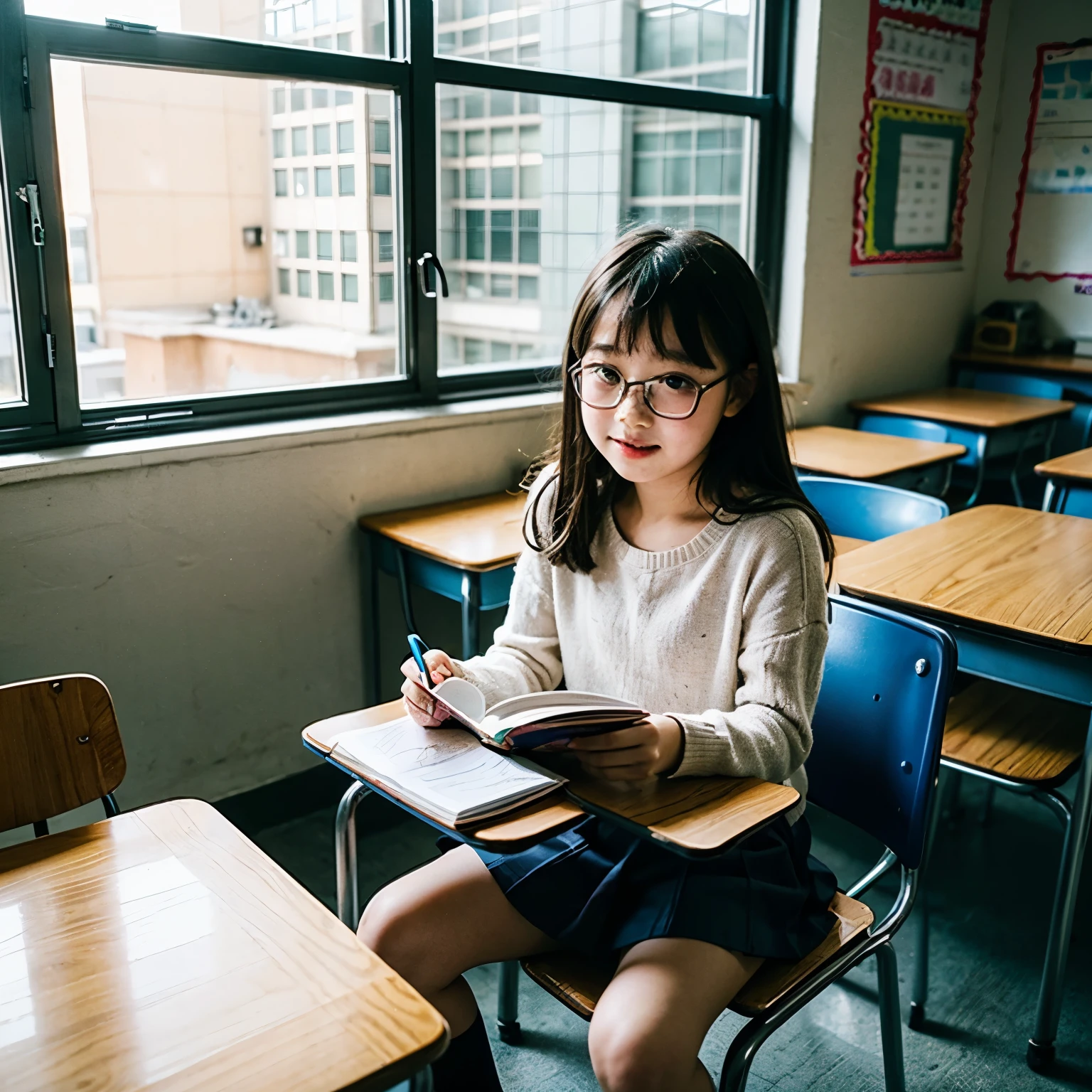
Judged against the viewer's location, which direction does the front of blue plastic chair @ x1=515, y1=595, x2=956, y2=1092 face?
facing the viewer and to the left of the viewer

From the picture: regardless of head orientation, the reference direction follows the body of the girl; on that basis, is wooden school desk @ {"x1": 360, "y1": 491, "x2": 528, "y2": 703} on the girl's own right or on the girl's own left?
on the girl's own right

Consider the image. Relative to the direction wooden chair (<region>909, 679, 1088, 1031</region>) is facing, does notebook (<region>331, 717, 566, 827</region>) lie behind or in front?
in front

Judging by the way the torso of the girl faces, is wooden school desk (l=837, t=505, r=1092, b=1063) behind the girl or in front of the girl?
behind

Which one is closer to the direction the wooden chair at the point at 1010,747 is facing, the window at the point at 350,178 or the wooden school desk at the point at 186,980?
the wooden school desk

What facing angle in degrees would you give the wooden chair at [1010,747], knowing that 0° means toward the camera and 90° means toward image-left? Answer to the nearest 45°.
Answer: approximately 45°

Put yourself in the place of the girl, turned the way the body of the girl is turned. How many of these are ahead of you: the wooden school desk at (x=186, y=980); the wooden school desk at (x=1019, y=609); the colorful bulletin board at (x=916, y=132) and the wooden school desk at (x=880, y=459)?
1

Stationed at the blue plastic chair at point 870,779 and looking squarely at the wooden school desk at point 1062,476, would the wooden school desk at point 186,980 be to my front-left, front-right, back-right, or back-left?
back-left
